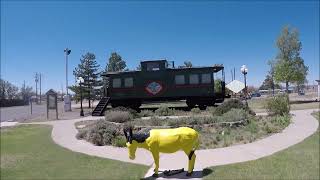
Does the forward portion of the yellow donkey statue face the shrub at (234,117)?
no

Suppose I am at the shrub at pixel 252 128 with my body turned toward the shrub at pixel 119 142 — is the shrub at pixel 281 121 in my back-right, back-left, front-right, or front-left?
back-right

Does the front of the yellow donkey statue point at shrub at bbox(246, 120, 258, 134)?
no

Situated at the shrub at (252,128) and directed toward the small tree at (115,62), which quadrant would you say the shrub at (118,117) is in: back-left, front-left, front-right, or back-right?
front-left

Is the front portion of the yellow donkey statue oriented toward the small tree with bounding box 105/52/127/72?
no

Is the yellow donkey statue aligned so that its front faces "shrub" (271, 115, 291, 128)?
no

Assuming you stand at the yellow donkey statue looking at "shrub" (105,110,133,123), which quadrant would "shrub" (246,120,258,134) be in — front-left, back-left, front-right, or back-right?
front-right

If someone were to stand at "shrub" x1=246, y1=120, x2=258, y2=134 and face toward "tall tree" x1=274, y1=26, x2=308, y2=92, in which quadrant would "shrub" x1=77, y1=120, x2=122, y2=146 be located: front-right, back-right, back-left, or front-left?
back-left
